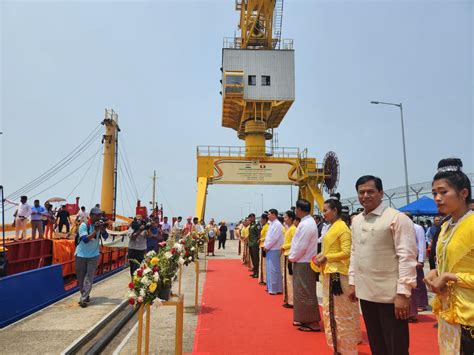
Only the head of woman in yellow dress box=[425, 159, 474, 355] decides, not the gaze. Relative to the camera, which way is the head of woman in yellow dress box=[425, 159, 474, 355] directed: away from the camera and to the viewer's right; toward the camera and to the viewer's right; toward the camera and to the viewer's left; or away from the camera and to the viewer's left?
toward the camera and to the viewer's left

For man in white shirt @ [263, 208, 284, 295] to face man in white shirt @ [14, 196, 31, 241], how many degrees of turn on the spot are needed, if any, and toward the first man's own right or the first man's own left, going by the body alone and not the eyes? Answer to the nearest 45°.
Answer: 0° — they already face them

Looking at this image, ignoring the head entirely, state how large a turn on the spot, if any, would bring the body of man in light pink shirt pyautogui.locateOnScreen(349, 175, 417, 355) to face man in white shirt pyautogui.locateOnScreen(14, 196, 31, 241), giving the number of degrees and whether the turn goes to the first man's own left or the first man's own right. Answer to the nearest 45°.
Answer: approximately 90° to the first man's own right

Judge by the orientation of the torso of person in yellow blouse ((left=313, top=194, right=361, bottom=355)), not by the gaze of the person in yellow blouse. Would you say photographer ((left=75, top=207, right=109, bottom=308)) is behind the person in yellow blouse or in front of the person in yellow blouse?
in front

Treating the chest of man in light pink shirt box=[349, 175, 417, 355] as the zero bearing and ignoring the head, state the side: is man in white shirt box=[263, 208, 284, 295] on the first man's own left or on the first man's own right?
on the first man's own right

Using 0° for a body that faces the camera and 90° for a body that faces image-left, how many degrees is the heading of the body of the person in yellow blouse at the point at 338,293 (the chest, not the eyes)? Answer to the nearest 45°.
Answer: approximately 90°

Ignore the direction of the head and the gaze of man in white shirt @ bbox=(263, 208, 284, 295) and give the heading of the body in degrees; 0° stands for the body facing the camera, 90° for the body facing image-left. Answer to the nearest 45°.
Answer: approximately 90°

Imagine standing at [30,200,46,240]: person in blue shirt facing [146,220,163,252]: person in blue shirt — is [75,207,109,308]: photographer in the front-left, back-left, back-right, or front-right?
front-right

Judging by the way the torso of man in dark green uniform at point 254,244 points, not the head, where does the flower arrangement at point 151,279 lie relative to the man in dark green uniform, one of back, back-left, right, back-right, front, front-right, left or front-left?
front-left

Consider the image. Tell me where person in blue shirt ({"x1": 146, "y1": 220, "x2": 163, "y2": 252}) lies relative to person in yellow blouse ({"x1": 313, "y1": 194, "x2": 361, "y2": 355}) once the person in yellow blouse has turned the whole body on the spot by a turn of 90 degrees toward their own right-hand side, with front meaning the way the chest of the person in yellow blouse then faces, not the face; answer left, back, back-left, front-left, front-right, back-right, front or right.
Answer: front-left

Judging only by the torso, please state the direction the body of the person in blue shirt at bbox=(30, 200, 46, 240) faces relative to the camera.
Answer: toward the camera

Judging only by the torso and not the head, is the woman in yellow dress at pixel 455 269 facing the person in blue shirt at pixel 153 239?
no

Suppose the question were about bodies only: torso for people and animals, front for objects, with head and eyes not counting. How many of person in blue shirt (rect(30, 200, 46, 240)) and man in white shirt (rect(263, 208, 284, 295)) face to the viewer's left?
1

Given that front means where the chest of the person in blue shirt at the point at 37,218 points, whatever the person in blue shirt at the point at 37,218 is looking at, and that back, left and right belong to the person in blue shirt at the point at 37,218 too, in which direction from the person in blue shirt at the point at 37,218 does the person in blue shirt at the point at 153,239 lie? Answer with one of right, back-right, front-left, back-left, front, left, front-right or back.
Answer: front-left

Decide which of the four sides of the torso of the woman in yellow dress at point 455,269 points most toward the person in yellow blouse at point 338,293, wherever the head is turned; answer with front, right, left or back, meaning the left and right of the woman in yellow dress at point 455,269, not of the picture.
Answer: right

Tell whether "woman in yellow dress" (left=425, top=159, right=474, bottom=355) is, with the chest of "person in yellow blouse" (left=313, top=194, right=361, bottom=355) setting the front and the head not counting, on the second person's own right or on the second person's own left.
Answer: on the second person's own left
